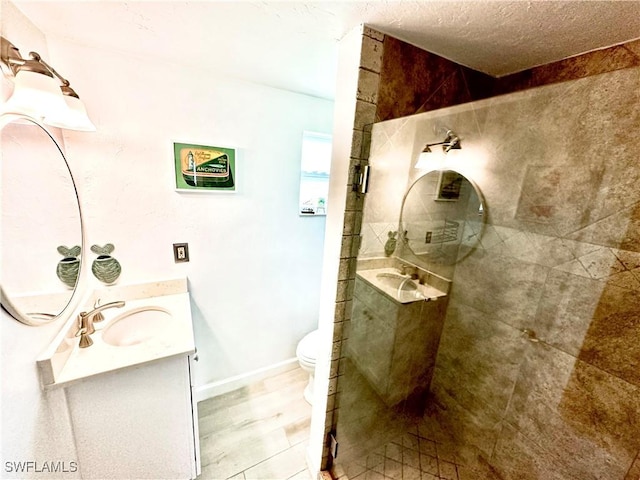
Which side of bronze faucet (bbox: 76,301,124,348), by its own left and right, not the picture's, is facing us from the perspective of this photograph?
right

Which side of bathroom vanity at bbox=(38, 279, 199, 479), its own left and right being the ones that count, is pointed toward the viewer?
right

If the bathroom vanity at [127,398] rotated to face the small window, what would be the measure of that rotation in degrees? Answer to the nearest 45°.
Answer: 0° — it already faces it

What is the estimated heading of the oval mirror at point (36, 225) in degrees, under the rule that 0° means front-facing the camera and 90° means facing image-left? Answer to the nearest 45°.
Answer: approximately 315°

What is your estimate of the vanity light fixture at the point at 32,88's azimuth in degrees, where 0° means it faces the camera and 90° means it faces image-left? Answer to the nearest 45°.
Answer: approximately 315°
